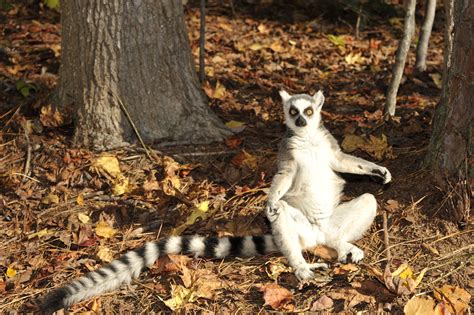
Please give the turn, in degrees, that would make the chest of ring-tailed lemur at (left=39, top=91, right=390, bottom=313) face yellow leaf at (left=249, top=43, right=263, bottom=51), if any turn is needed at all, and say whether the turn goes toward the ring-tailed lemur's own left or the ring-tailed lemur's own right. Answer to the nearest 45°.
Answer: approximately 180°

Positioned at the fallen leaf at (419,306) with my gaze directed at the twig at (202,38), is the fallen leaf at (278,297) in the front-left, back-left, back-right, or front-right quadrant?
front-left

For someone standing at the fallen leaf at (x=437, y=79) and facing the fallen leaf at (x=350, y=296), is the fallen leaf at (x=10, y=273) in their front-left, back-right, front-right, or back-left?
front-right

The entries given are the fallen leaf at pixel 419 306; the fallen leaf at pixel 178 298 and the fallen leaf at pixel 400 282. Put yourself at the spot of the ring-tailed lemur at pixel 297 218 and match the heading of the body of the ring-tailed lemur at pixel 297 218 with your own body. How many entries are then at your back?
0

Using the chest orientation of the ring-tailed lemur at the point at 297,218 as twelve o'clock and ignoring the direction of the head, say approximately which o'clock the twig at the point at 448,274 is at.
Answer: The twig is roughly at 10 o'clock from the ring-tailed lemur.

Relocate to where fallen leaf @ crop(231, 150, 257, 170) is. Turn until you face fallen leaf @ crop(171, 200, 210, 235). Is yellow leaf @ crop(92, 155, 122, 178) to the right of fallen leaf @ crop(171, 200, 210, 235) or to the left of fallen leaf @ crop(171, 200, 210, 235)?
right

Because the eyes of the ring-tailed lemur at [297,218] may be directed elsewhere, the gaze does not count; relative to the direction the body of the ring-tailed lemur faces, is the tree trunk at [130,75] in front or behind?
behind

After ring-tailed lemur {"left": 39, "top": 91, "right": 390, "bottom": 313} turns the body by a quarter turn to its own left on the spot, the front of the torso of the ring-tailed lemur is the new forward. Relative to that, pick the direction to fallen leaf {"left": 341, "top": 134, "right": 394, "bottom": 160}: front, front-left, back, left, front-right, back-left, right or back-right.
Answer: front-left

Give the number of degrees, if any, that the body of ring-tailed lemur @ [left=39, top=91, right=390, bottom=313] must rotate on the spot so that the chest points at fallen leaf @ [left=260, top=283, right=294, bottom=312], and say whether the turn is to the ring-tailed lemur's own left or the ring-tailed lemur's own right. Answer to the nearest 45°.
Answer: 0° — it already faces it

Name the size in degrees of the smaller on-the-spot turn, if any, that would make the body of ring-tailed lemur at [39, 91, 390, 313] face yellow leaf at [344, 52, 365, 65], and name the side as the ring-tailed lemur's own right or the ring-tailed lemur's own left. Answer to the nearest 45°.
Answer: approximately 180°

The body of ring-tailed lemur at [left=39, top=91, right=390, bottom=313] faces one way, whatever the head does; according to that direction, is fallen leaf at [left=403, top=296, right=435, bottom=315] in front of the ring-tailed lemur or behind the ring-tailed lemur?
in front

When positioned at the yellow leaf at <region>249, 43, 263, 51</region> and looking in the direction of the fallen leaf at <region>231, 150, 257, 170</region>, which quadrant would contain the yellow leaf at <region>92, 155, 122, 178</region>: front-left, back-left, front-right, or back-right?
front-right

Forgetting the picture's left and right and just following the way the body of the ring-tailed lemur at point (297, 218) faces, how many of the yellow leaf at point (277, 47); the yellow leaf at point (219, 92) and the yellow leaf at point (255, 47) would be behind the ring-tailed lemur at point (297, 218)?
3

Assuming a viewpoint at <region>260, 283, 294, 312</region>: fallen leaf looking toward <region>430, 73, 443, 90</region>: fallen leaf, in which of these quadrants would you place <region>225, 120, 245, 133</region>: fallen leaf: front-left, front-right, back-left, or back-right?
front-left

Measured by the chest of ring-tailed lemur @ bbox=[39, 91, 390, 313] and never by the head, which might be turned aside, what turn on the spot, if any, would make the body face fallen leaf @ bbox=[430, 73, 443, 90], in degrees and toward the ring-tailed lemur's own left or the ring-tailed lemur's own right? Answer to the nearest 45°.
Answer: approximately 135° to the ring-tailed lemur's own left

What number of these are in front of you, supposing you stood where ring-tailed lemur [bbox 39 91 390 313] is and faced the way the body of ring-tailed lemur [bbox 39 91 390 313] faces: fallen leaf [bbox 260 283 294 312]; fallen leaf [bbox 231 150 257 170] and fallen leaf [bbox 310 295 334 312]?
2

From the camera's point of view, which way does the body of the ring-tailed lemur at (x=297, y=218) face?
toward the camera

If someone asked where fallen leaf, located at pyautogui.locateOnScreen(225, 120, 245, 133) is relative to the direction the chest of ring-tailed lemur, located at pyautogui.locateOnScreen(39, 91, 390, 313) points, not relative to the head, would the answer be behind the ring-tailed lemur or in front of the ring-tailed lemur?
behind

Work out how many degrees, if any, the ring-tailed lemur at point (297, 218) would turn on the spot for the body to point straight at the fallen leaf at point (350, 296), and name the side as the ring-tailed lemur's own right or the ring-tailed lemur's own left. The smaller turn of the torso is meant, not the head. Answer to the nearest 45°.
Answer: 0° — it already faces it

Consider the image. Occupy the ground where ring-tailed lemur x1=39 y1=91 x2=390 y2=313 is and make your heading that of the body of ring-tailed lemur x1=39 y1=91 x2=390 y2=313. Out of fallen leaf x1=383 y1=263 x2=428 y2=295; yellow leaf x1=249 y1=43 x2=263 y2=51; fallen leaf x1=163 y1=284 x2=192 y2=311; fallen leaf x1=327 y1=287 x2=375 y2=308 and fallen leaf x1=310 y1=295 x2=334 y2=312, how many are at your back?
1

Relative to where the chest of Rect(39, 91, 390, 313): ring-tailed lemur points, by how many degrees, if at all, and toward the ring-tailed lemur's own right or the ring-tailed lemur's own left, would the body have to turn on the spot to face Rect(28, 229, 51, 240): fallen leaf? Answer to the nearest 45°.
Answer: approximately 90° to the ring-tailed lemur's own right

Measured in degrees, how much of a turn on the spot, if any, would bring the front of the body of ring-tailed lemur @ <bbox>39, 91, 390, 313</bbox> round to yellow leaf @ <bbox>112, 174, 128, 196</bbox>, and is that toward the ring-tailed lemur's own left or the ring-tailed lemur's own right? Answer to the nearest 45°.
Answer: approximately 135° to the ring-tailed lemur's own right
